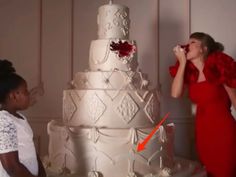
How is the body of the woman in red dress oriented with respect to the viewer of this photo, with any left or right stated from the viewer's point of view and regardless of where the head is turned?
facing the viewer and to the left of the viewer
